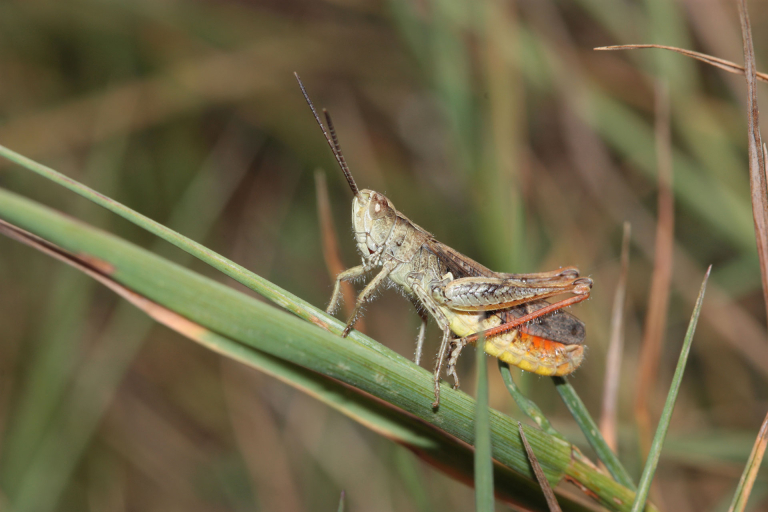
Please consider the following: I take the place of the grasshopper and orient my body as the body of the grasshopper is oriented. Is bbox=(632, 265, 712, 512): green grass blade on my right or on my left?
on my left

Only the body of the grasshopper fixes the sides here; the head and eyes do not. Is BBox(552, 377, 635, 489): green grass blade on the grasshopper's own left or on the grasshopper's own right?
on the grasshopper's own left

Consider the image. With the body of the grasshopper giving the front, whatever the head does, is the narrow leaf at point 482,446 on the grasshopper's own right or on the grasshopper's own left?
on the grasshopper's own left

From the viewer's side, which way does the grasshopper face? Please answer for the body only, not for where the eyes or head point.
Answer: to the viewer's left
